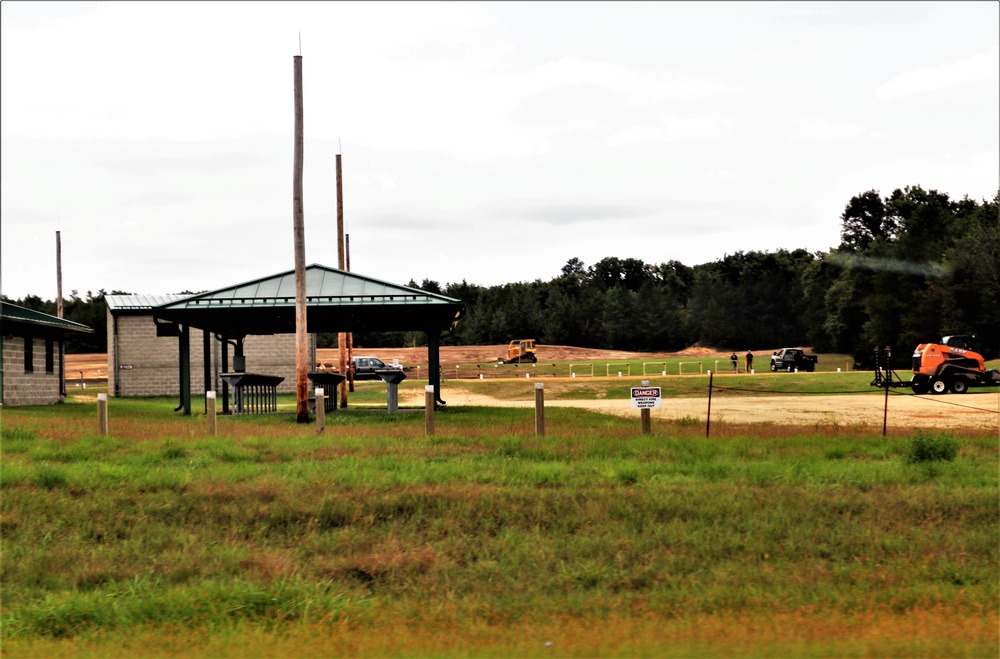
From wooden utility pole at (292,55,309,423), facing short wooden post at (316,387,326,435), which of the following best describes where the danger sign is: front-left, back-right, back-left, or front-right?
front-left

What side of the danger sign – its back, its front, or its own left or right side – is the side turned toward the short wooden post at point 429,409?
right

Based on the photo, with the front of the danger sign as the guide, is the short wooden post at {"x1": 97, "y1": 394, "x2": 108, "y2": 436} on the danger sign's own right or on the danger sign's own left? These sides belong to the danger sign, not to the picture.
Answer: on the danger sign's own right

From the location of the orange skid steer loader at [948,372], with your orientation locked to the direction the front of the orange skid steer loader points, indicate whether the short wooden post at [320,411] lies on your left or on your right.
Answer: on your right

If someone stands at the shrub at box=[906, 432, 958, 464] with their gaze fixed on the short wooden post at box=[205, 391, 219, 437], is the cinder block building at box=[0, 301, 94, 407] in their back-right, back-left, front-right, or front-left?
front-right

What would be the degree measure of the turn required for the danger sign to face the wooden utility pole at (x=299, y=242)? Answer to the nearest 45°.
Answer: approximately 135° to its right

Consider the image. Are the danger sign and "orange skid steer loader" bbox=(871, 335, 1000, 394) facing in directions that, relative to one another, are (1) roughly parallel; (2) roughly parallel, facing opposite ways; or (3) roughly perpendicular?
roughly perpendicular

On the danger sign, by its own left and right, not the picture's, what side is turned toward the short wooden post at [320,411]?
right

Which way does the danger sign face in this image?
toward the camera
